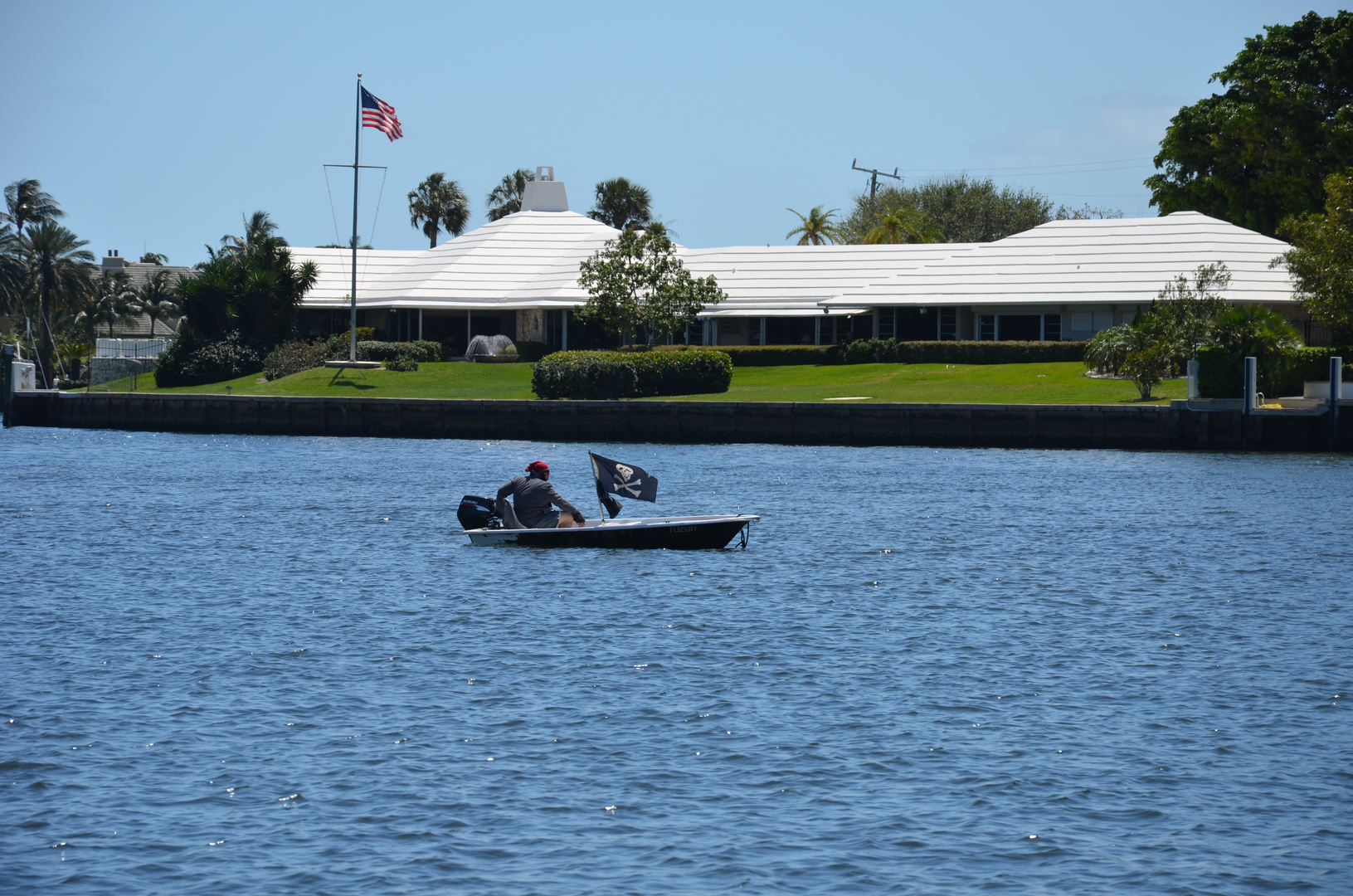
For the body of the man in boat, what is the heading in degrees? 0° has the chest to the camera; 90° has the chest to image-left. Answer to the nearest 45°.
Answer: approximately 225°

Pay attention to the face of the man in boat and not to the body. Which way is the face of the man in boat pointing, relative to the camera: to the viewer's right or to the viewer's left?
to the viewer's right
